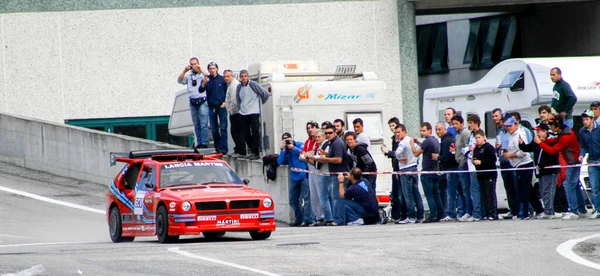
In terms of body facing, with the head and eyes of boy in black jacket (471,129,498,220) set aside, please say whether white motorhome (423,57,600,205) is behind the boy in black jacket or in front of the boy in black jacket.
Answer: behind

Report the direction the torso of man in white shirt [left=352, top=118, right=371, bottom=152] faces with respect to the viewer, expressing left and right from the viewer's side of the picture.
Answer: facing the viewer and to the left of the viewer

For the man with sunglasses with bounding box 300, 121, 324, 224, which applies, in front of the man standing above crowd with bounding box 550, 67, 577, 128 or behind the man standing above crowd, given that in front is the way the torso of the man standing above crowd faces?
in front

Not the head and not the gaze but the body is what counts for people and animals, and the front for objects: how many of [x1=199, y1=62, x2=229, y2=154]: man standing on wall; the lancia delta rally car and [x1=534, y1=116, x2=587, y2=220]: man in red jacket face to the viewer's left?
1

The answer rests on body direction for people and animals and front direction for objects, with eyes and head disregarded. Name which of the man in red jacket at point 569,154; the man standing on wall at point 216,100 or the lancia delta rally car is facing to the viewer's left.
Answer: the man in red jacket

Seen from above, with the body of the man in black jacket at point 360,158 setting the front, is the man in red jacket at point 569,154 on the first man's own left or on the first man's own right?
on the first man's own left

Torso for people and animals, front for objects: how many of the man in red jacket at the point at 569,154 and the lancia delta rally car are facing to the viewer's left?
1

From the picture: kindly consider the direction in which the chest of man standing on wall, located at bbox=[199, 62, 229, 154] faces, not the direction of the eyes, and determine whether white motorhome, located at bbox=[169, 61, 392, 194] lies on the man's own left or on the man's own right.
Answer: on the man's own left

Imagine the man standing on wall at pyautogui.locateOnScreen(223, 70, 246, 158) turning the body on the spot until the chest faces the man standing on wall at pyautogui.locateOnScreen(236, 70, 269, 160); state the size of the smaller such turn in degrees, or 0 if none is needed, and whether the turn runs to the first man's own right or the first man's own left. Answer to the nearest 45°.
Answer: approximately 90° to the first man's own left

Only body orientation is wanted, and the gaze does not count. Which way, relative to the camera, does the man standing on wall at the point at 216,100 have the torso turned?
toward the camera

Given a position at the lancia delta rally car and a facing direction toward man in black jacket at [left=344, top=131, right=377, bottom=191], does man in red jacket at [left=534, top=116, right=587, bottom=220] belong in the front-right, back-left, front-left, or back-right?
front-right

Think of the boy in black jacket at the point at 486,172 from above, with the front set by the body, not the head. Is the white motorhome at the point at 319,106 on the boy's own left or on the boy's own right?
on the boy's own right

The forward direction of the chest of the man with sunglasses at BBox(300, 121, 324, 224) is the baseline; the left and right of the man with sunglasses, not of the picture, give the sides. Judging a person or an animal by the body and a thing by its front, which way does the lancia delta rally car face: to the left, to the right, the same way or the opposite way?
to the left
